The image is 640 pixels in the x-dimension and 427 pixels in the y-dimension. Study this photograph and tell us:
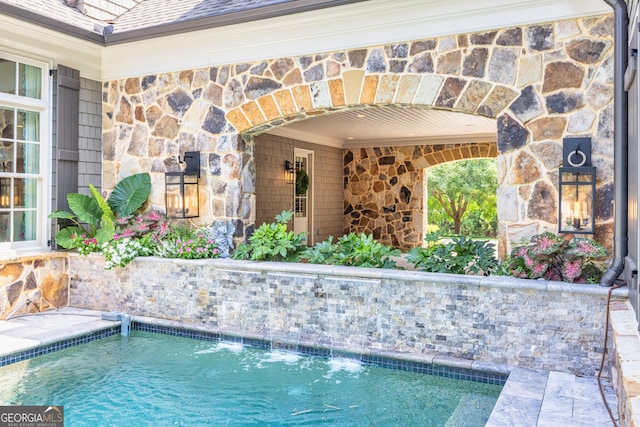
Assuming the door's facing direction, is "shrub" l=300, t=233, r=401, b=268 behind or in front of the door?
in front

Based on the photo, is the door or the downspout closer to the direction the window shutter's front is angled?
the downspout

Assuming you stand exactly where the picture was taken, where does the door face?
facing the viewer and to the right of the viewer

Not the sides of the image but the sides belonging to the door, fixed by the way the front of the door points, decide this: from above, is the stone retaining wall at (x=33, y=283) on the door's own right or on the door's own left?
on the door's own right

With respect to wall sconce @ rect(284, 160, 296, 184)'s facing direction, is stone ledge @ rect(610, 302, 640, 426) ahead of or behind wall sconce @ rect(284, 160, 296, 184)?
ahead

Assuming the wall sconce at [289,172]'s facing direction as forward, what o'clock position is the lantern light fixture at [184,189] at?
The lantern light fixture is roughly at 2 o'clock from the wall sconce.

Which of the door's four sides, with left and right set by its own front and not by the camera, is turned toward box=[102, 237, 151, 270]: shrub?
right
